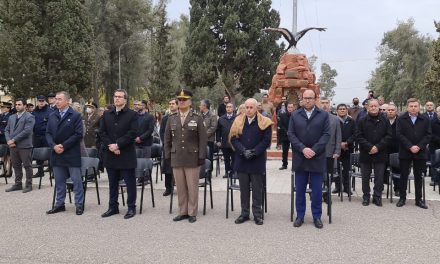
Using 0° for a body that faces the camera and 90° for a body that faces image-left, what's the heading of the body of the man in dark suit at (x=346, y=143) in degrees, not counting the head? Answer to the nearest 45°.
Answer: approximately 0°

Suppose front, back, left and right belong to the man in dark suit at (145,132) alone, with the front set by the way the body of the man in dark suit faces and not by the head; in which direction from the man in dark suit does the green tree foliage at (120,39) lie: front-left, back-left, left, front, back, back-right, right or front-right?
back-right

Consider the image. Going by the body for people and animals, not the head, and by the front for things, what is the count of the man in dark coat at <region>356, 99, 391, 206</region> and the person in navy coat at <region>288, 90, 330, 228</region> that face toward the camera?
2

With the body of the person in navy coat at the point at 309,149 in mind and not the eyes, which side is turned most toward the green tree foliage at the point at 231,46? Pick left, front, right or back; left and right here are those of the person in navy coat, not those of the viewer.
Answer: back

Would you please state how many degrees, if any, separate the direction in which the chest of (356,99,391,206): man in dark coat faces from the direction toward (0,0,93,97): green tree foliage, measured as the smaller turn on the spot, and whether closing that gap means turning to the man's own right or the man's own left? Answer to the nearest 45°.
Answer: approximately 135° to the man's own right

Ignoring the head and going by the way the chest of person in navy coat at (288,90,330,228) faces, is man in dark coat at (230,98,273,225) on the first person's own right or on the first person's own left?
on the first person's own right

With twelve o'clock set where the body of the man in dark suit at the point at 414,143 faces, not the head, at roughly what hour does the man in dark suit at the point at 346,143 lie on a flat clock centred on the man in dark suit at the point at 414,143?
the man in dark suit at the point at 346,143 is roughly at 4 o'clock from the man in dark suit at the point at 414,143.

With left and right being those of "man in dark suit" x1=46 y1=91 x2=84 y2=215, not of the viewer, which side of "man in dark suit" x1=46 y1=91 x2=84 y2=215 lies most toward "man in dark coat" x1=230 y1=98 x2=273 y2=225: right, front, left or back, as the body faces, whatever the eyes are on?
left

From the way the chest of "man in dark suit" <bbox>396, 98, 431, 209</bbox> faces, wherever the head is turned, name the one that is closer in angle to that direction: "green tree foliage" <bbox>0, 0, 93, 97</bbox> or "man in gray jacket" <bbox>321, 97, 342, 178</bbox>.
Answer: the man in gray jacket

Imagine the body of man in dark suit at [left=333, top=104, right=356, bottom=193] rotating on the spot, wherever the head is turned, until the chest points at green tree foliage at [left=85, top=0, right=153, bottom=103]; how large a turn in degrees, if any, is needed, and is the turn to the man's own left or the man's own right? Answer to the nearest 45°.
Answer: approximately 135° to the man's own right
